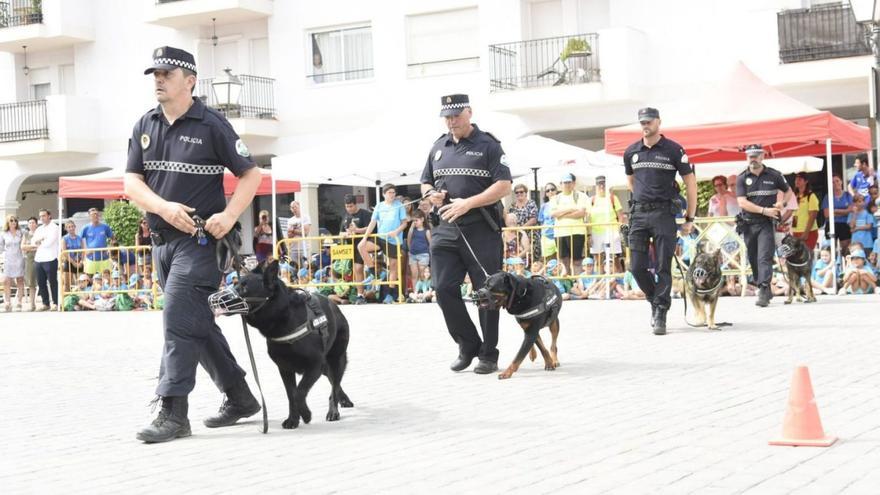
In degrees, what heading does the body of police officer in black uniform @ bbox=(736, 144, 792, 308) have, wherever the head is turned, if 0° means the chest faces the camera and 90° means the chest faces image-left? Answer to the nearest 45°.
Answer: approximately 0°

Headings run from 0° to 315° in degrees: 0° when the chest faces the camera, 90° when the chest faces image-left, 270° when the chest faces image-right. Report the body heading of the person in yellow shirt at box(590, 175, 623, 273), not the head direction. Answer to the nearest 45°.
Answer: approximately 0°

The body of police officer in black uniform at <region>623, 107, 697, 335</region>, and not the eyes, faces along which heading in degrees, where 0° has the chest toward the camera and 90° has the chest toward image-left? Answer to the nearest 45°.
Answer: approximately 45°

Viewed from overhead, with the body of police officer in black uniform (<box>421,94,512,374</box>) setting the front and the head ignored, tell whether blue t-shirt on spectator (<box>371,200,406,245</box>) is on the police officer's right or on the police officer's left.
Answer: on the police officer's right

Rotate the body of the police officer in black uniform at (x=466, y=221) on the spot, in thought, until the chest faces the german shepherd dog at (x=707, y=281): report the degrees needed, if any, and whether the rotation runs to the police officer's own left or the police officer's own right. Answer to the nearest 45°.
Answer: approximately 180°

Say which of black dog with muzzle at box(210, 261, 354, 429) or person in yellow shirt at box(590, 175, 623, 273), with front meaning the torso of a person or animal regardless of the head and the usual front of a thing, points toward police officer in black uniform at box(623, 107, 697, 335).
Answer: the person in yellow shirt
